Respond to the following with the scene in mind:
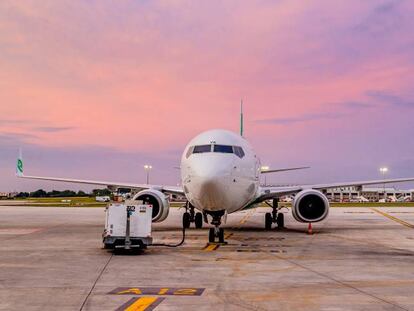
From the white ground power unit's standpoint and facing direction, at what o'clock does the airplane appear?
The airplane is roughly at 8 o'clock from the white ground power unit.

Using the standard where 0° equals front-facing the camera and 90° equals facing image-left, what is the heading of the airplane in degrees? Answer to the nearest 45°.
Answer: approximately 0°

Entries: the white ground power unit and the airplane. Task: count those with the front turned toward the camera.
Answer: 2

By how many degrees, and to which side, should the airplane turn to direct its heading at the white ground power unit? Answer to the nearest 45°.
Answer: approximately 45° to its right
